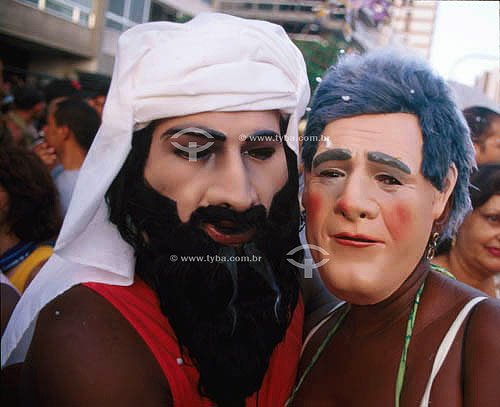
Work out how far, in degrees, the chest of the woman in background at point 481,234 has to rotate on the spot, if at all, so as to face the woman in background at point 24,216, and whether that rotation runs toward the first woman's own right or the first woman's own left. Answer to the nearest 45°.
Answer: approximately 135° to the first woman's own right

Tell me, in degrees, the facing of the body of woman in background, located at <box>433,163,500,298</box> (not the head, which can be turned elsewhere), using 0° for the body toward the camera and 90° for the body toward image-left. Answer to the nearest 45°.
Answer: approximately 315°
